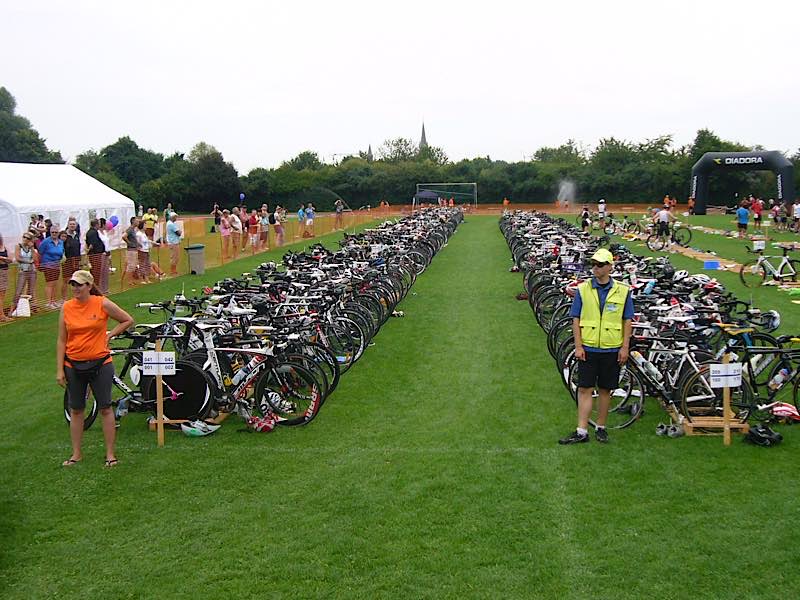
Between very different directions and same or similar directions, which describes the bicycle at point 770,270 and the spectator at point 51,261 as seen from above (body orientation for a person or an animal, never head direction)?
very different directions

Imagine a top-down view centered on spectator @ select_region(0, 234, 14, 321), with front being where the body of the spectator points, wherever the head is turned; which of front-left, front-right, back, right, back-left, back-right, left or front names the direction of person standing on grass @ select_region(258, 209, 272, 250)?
front-left

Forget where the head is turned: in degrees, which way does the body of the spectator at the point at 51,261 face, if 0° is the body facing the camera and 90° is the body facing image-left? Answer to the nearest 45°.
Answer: approximately 315°

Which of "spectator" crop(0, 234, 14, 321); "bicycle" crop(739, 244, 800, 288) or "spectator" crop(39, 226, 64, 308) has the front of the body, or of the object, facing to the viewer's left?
the bicycle

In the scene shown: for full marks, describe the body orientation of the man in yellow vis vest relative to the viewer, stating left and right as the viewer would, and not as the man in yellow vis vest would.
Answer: facing the viewer

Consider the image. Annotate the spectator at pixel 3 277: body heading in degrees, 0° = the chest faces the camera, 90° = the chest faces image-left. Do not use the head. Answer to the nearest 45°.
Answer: approximately 270°

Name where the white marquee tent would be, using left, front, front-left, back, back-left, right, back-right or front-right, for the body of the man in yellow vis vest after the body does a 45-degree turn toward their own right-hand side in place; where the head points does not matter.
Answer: right

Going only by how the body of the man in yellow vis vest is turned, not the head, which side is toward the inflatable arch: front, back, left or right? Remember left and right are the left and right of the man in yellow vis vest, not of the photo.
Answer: back

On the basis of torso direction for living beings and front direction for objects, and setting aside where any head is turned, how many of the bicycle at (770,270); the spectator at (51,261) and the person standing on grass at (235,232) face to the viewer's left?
1

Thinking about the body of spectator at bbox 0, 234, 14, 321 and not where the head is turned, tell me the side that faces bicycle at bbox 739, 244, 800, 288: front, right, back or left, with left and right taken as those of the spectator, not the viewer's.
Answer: front

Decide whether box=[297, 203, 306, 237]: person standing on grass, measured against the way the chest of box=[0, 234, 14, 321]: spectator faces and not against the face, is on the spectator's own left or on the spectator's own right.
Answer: on the spectator's own left

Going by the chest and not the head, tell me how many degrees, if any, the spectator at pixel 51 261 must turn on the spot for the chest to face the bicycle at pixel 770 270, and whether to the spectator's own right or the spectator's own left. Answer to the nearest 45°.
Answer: approximately 45° to the spectator's own left

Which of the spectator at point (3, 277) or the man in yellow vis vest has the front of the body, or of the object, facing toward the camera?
the man in yellow vis vest
